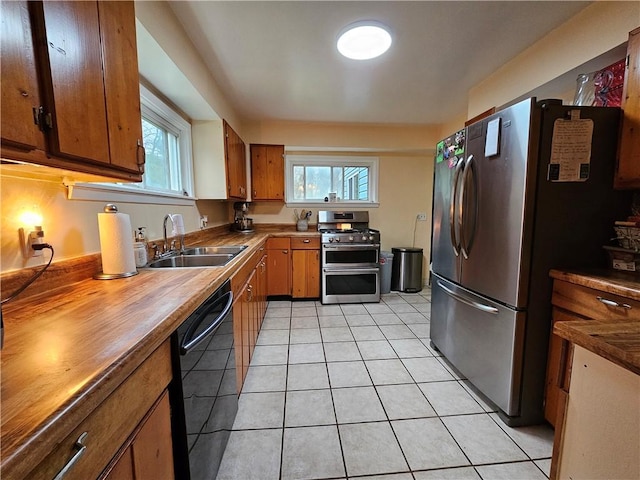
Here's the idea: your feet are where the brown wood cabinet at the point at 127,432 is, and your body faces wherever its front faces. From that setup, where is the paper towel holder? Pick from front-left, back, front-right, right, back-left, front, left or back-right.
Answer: back-left

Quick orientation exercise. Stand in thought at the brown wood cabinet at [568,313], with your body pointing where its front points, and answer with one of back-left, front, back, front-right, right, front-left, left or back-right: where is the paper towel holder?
front

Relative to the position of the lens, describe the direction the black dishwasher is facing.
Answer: facing the viewer and to the right of the viewer

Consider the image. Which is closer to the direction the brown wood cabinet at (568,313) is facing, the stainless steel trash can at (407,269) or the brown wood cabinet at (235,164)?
the brown wood cabinet

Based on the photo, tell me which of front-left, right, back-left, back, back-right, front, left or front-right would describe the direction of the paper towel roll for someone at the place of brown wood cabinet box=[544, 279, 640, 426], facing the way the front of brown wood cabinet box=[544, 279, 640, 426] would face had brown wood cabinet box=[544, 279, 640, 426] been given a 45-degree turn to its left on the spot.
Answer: front-right

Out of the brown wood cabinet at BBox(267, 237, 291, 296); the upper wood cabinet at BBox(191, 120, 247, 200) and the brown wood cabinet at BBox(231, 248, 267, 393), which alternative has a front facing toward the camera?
the brown wood cabinet at BBox(267, 237, 291, 296)

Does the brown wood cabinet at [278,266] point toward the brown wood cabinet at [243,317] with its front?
yes

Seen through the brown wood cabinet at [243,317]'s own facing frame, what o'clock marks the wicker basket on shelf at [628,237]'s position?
The wicker basket on shelf is roughly at 1 o'clock from the brown wood cabinet.

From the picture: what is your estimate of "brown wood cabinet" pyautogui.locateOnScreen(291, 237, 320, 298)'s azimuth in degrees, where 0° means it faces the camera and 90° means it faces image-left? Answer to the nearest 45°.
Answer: approximately 0°

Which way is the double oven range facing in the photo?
toward the camera

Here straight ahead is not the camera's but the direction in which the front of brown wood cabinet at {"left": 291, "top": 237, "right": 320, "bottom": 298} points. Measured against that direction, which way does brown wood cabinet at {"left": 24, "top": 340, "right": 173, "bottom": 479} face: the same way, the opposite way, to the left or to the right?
to the left

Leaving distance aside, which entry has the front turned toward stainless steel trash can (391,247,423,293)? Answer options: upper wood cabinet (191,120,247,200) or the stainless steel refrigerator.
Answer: the upper wood cabinet

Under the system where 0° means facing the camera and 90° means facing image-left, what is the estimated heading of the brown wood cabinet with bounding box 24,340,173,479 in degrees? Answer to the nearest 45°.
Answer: approximately 315°

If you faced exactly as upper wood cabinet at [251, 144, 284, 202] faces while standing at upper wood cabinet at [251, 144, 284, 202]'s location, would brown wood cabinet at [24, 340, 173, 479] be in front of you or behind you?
in front

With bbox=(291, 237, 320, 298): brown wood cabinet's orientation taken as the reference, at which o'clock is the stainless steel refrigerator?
The stainless steel refrigerator is roughly at 11 o'clock from the brown wood cabinet.

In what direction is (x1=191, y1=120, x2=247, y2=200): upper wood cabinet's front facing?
to the viewer's right

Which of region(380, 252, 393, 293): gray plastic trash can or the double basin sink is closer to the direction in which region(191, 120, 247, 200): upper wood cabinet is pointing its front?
the gray plastic trash can

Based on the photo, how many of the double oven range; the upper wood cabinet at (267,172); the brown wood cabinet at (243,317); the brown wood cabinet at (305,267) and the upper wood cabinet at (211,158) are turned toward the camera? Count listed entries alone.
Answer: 3

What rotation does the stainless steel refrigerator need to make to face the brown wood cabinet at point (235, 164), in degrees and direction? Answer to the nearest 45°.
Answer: approximately 45° to its right

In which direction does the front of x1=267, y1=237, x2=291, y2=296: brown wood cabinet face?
toward the camera

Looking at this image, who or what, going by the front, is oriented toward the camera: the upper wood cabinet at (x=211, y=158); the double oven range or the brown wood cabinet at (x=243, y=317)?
the double oven range

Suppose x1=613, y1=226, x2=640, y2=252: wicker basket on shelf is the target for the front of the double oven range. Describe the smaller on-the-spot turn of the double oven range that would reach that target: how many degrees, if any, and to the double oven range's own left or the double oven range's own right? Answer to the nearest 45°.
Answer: approximately 45° to the double oven range's own left

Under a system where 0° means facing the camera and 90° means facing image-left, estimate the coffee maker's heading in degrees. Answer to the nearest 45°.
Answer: approximately 315°
